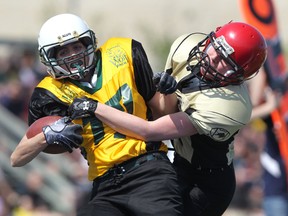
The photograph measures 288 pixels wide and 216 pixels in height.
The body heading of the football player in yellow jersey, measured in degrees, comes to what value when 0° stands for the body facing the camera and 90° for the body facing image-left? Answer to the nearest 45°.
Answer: approximately 0°
